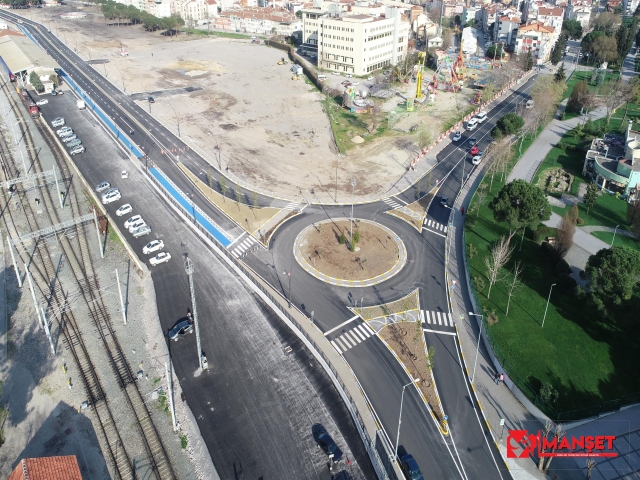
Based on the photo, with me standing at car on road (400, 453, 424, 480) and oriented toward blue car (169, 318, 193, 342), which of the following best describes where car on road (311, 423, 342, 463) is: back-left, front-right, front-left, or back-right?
front-left

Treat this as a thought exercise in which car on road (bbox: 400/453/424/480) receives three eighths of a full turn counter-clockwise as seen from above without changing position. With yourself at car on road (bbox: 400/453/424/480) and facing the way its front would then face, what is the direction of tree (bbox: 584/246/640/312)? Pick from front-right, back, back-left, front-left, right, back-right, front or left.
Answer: front-right

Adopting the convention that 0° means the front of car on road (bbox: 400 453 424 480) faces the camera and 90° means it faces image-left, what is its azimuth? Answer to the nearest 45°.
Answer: approximately 315°

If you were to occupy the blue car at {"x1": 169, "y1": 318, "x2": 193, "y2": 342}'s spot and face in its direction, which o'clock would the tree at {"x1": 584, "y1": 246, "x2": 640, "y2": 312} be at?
The tree is roughly at 8 o'clock from the blue car.

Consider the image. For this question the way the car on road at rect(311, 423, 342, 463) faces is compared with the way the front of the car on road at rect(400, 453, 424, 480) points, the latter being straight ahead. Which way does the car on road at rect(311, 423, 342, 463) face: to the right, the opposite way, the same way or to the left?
the opposite way

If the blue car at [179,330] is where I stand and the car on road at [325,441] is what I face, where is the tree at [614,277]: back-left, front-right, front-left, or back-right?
front-left

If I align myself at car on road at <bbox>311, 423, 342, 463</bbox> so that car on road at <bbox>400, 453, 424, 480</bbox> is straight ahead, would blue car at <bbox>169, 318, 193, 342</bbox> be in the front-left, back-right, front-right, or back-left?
back-left

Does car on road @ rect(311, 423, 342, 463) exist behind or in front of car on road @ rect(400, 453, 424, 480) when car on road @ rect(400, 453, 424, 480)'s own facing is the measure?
behind

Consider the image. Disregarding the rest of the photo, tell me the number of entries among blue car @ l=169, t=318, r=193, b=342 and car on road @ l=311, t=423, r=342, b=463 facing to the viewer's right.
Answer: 0
